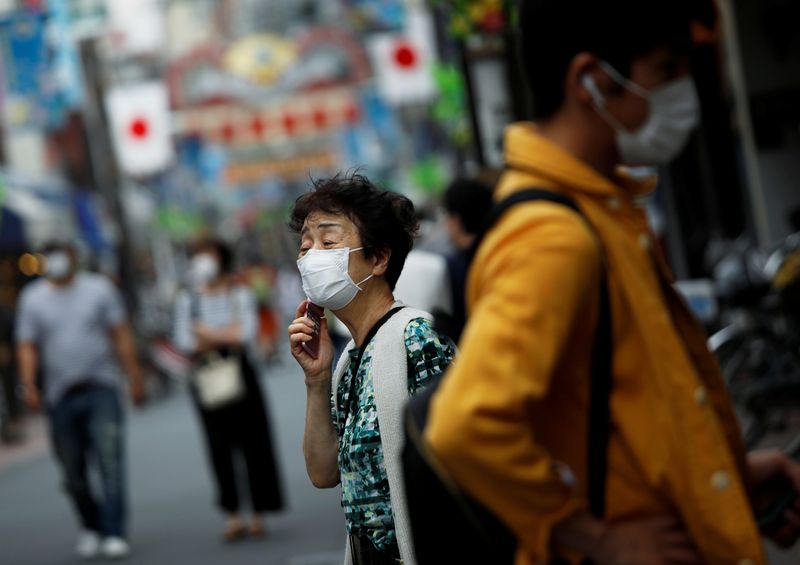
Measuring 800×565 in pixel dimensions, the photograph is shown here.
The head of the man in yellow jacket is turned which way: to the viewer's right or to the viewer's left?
to the viewer's right

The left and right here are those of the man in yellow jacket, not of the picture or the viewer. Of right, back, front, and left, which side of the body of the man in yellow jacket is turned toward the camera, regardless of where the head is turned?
right

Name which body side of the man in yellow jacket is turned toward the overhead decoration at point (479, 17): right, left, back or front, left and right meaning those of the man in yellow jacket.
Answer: left

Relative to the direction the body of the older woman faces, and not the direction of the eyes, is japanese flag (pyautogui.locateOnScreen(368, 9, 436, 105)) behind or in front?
behind

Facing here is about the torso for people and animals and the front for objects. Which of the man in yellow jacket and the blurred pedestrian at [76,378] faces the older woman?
the blurred pedestrian
